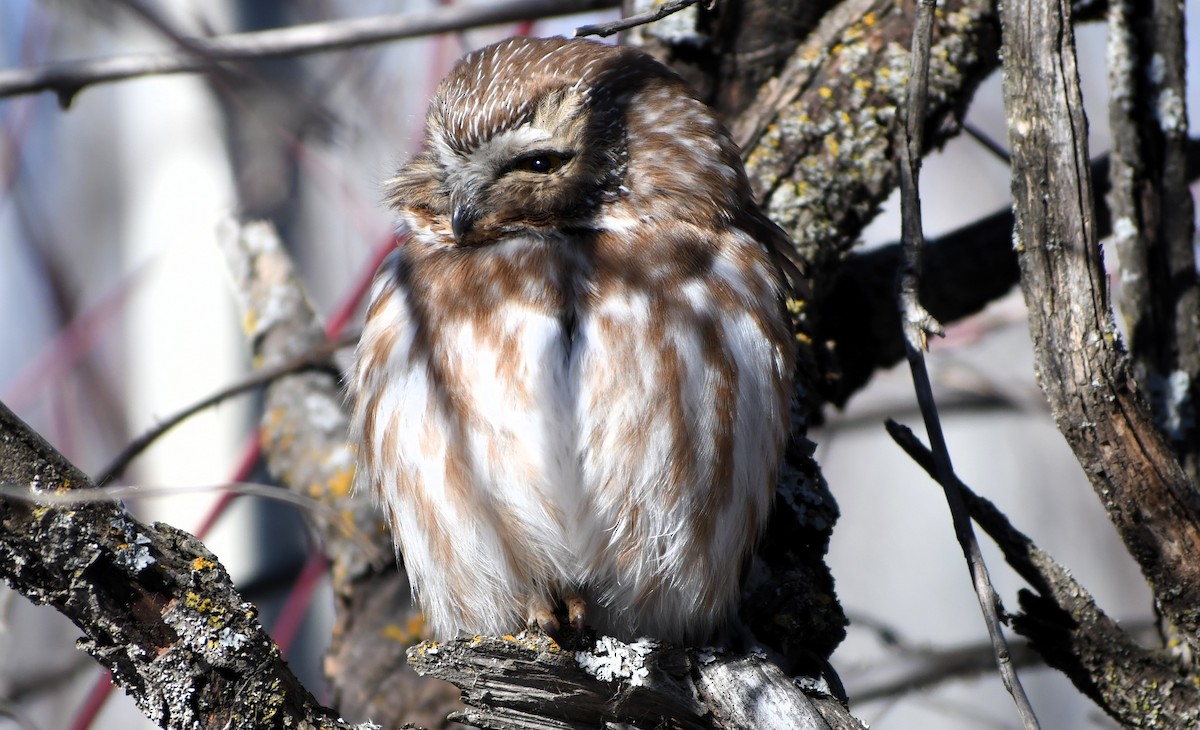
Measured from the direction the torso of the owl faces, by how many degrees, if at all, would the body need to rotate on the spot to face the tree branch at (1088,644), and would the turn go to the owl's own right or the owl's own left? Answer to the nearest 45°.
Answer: approximately 90° to the owl's own left

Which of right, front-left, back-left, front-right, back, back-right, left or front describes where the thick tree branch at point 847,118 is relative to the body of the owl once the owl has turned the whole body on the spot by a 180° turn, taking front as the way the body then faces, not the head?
front-right

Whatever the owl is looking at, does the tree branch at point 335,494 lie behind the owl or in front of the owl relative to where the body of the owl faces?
behind

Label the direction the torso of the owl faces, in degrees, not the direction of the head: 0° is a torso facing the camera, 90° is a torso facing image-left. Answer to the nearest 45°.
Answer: approximately 0°

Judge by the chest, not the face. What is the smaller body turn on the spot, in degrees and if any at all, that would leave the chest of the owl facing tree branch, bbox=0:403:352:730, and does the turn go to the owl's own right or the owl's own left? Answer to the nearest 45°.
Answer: approximately 45° to the owl's own right
